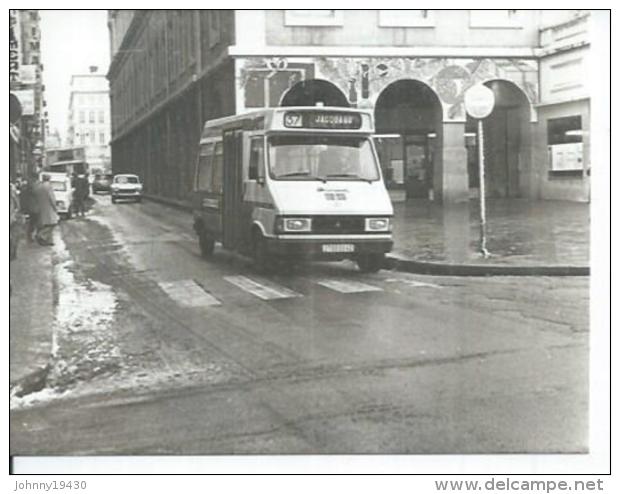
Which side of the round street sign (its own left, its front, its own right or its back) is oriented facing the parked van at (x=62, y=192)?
right

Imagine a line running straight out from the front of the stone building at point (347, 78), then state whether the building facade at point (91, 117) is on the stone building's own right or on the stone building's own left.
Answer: on the stone building's own right

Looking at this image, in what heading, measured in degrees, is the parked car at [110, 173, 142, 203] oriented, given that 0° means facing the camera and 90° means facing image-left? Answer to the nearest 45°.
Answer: approximately 0°

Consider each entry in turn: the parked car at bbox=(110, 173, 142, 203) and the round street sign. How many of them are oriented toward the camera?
2

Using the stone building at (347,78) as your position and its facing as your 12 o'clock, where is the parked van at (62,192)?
The parked van is roughly at 3 o'clock from the stone building.

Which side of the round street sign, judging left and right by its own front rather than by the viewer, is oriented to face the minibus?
right

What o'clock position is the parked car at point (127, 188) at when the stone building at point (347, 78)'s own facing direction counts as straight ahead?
The parked car is roughly at 3 o'clock from the stone building.

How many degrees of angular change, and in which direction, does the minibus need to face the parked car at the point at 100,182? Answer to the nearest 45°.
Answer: approximately 135° to its right

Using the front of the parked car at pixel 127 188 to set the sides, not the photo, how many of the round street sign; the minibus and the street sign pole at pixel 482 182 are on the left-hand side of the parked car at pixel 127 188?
3

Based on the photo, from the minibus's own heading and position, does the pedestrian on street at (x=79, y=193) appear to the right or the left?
on its right

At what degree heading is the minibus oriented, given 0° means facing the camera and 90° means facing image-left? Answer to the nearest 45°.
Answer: approximately 315°
